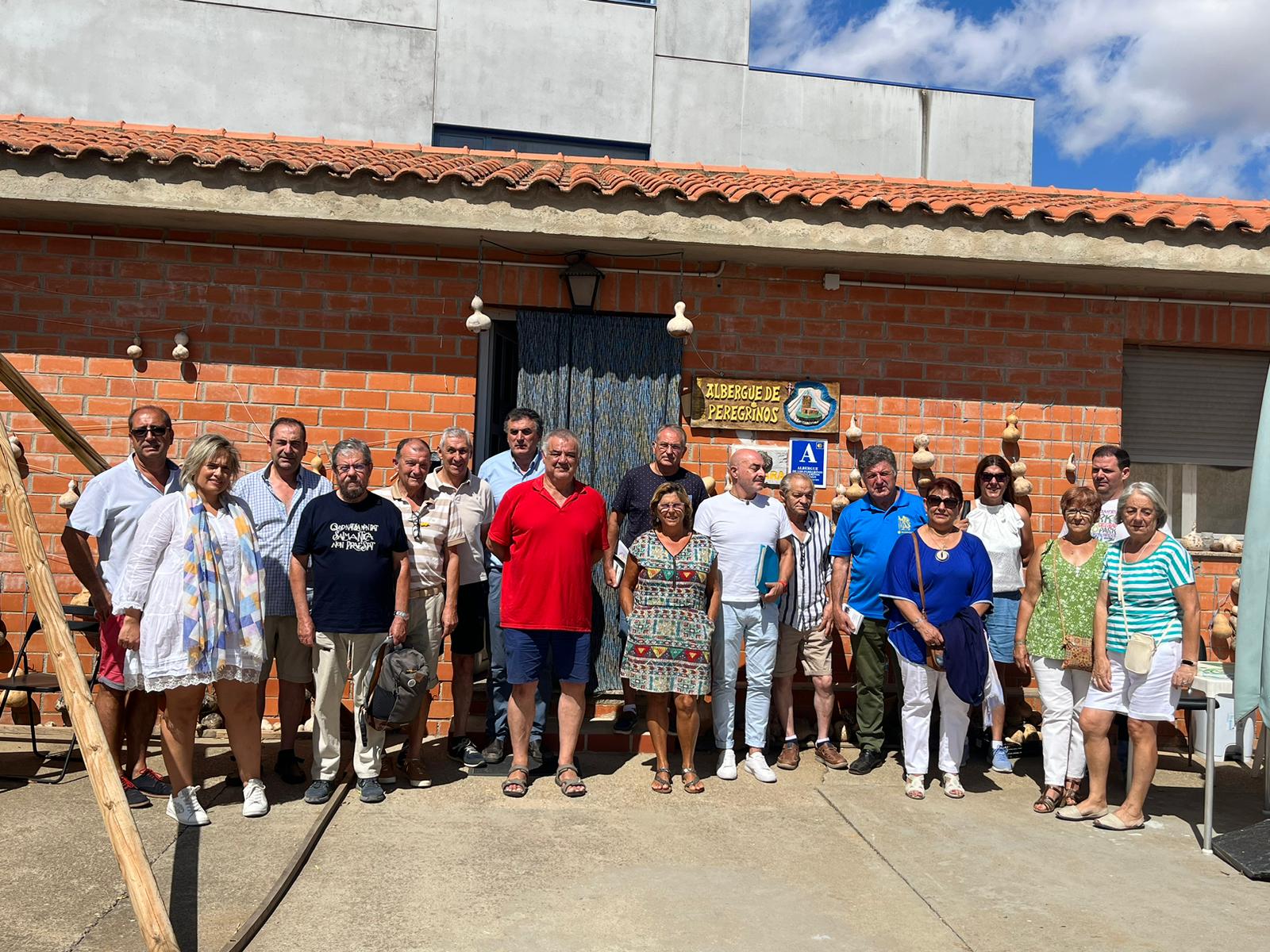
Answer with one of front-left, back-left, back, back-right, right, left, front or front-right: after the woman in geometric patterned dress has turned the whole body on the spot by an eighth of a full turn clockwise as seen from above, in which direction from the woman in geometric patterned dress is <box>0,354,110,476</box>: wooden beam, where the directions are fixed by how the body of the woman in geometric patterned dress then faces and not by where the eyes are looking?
front-right

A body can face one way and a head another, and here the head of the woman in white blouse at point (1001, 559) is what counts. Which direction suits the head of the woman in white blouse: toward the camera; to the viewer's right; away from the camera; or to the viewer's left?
toward the camera

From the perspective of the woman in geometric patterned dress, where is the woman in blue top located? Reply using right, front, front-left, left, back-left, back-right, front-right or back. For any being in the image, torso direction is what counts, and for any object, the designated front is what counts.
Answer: left

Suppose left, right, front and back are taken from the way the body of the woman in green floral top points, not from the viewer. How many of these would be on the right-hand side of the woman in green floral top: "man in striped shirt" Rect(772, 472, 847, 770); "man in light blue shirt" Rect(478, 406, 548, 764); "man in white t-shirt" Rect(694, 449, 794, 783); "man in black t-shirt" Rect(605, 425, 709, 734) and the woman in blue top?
5

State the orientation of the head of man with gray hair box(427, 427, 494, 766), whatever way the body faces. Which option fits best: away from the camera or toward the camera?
toward the camera

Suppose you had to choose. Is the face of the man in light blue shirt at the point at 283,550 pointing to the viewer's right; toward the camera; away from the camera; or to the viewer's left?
toward the camera

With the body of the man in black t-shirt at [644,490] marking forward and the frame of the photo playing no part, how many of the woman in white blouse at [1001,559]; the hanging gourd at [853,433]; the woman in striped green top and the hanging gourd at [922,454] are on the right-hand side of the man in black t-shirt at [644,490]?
0

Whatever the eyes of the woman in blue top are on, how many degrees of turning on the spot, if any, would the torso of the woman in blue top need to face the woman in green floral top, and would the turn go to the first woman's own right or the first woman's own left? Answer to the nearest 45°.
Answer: approximately 90° to the first woman's own left

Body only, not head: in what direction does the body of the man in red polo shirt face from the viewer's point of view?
toward the camera

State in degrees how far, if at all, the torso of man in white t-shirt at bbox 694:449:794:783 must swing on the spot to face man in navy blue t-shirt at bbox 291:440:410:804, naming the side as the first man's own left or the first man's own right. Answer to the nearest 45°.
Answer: approximately 45° to the first man's own right

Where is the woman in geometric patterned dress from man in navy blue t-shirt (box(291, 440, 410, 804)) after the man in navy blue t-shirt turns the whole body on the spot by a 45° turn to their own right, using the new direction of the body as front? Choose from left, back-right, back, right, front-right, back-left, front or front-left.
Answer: back-left

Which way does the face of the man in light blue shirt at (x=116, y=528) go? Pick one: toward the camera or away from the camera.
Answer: toward the camera

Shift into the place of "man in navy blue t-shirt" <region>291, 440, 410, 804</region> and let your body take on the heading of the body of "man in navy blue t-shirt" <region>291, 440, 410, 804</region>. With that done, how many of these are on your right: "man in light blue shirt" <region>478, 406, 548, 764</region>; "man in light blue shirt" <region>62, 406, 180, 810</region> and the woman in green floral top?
1

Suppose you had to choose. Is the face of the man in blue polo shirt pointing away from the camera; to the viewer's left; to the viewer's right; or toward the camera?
toward the camera

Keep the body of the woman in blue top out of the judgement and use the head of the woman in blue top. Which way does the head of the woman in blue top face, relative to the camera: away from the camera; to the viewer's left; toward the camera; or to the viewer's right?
toward the camera

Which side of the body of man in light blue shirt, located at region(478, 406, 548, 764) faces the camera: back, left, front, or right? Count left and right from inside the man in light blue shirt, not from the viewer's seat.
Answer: front

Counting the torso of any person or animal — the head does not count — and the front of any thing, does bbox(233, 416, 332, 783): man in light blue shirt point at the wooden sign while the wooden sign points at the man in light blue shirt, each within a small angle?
no

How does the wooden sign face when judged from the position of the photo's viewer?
facing the viewer
